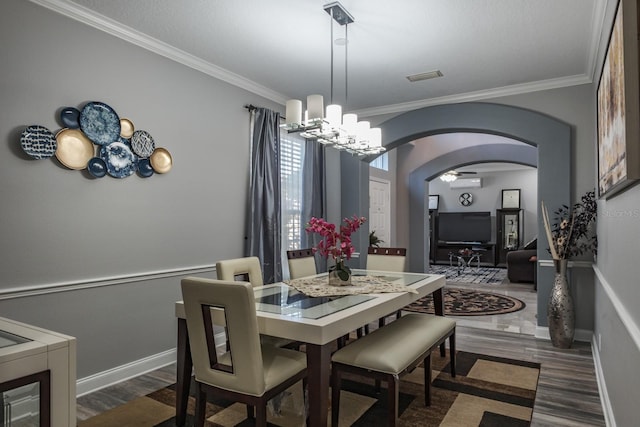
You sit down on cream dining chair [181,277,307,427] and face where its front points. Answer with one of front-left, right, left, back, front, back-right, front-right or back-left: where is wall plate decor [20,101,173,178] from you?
left

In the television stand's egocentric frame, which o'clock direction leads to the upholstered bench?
The upholstered bench is roughly at 12 o'clock from the television stand.

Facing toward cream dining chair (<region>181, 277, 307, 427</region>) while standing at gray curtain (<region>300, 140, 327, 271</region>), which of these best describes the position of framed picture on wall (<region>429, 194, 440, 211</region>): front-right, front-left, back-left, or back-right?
back-left

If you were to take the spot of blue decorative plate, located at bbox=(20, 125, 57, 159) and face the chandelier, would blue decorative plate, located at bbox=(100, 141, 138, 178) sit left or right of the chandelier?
left

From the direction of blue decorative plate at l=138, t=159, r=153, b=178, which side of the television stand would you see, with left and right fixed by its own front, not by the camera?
front

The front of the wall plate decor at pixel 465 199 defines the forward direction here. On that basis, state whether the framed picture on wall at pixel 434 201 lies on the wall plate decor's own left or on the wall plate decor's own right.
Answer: on the wall plate decor's own right

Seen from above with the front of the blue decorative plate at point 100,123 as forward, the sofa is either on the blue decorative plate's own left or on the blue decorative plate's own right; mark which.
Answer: on the blue decorative plate's own left

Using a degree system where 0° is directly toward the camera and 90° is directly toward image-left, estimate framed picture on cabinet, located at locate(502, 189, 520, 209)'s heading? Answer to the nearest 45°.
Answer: approximately 0°

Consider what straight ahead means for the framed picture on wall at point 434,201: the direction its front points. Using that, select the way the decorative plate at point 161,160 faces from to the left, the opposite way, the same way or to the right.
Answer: to the left

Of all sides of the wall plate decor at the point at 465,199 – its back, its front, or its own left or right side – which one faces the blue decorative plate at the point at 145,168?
front

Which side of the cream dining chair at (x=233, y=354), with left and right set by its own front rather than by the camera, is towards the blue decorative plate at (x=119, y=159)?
left

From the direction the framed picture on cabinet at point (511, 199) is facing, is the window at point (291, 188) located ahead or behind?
ahead

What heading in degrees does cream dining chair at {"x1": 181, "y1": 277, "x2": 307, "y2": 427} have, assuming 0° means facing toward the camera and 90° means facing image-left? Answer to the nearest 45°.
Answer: approximately 225°
